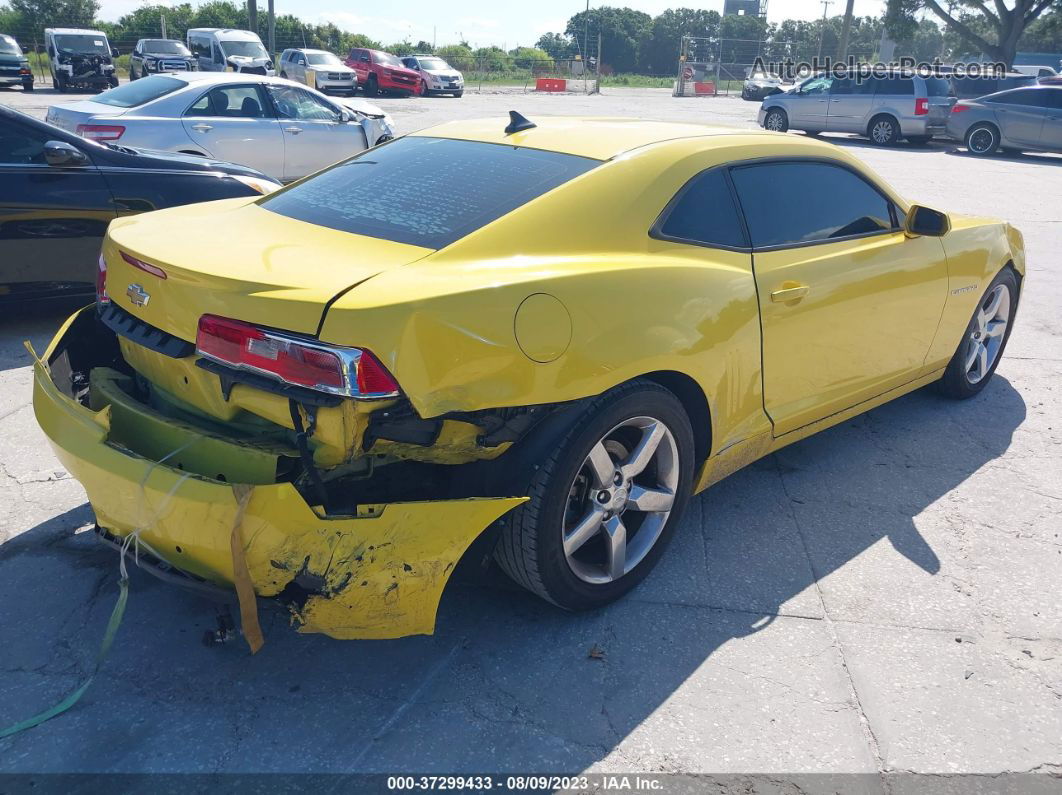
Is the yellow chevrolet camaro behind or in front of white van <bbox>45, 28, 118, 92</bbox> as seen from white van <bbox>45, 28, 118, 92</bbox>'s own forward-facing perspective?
in front

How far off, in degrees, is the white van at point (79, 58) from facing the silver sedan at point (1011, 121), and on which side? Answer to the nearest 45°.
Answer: approximately 45° to its left

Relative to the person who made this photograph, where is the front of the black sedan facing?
facing to the right of the viewer

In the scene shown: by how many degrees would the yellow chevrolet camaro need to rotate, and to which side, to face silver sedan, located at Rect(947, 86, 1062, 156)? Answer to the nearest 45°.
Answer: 0° — it already faces it

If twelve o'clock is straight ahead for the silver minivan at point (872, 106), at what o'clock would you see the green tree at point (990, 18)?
The green tree is roughly at 2 o'clock from the silver minivan.

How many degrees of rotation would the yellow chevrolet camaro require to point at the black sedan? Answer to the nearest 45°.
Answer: approximately 90° to its left

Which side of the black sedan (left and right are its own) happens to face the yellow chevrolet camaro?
right

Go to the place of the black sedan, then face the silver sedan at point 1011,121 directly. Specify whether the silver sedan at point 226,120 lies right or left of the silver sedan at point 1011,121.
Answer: left

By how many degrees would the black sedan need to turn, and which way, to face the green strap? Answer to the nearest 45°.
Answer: approximately 90° to its right

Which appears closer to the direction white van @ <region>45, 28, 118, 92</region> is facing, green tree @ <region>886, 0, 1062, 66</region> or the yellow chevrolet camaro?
the yellow chevrolet camaro

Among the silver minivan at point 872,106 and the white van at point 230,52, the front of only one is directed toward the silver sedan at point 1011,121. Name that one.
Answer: the white van

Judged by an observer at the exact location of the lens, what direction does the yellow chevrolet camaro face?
facing away from the viewer and to the right of the viewer
